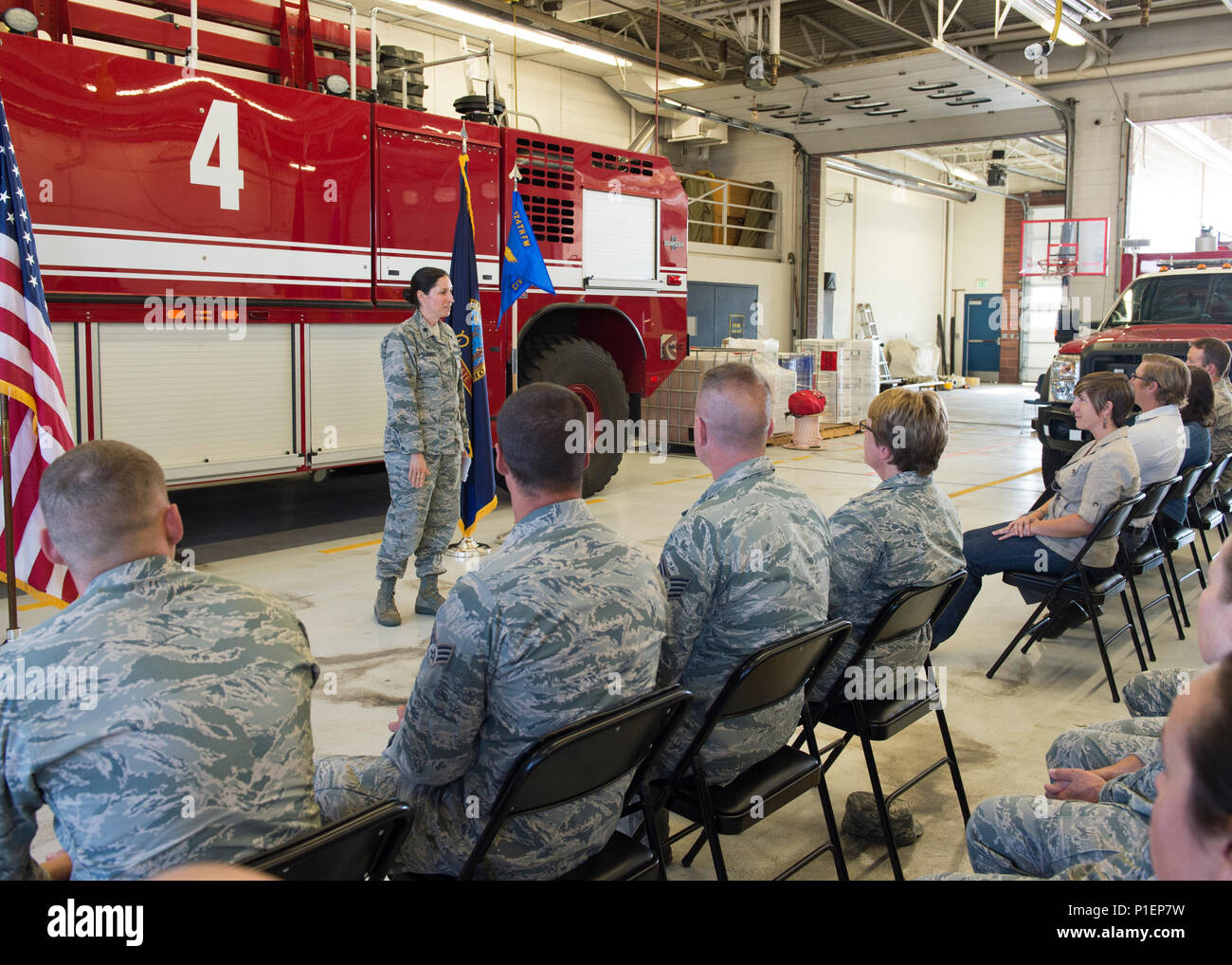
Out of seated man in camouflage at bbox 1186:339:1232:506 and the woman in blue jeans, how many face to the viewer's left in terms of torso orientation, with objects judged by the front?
2

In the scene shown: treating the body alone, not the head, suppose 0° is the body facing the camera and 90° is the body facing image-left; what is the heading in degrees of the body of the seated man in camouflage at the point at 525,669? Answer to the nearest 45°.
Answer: approximately 135°

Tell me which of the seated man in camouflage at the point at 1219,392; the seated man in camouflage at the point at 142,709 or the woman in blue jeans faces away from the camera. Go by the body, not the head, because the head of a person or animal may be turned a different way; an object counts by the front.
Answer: the seated man in camouflage at the point at 142,709

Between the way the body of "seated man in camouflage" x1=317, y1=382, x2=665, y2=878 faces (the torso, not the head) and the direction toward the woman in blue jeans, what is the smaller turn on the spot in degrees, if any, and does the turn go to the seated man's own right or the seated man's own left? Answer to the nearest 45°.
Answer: approximately 90° to the seated man's own right

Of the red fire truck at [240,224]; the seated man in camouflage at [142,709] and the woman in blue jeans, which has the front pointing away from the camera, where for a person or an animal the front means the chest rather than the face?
the seated man in camouflage

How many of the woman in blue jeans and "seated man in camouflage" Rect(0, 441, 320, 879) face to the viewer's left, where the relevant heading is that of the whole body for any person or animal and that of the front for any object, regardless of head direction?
1

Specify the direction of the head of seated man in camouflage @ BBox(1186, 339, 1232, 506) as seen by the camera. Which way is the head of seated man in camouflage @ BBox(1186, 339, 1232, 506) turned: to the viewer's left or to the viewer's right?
to the viewer's left

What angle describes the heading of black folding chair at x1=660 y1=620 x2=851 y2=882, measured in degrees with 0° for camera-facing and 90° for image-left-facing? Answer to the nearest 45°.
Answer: approximately 135°

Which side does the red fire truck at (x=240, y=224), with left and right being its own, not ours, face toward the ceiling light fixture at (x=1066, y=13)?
back

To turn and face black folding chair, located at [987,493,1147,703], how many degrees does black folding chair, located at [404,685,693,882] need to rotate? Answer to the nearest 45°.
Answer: approximately 90° to its right

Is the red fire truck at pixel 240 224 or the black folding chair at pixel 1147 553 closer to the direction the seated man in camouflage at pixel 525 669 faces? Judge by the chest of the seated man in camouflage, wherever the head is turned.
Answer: the red fire truck

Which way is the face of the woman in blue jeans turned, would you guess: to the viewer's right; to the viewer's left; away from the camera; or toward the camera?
to the viewer's left

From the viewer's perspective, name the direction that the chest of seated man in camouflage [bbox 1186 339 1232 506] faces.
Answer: to the viewer's left

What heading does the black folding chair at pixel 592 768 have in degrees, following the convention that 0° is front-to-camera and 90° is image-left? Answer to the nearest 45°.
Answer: approximately 135°
